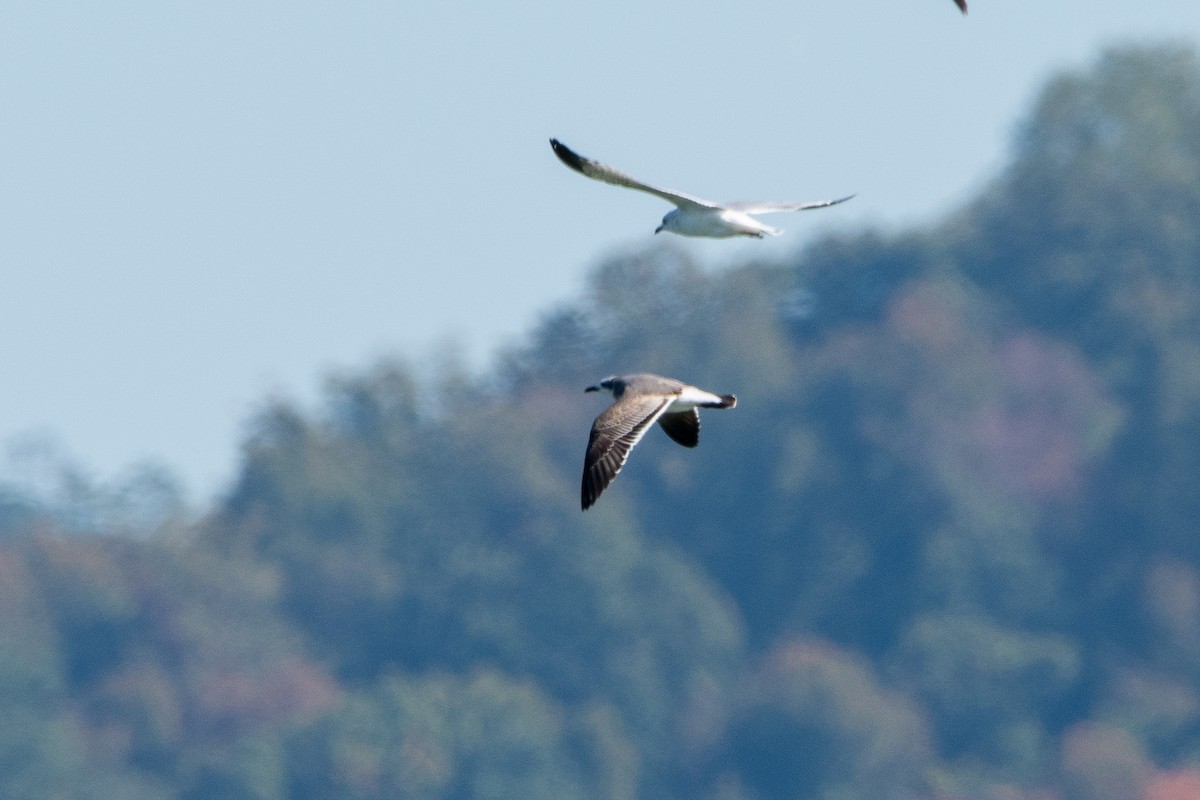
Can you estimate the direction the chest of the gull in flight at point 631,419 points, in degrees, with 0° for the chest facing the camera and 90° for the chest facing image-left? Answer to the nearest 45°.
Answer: approximately 90°
